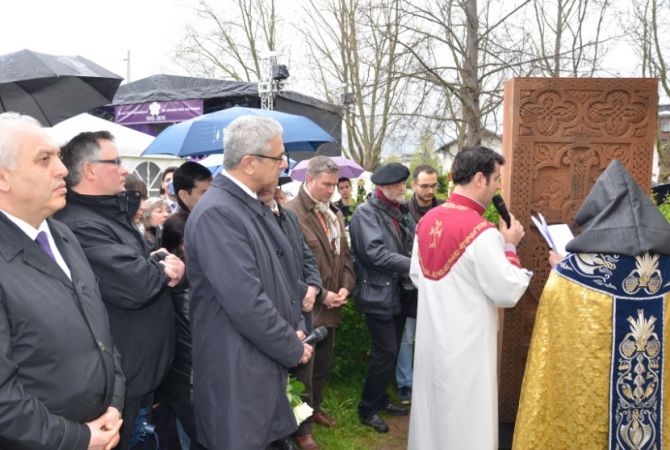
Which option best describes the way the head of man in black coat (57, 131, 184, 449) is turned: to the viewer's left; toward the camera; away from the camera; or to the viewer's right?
to the viewer's right

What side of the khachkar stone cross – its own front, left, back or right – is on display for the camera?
front

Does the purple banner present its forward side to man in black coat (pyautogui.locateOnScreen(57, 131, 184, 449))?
yes

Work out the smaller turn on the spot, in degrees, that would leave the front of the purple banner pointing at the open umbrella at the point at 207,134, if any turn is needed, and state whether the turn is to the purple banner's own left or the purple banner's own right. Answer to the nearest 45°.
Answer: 0° — it already faces it

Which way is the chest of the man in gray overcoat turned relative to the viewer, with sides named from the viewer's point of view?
facing to the right of the viewer

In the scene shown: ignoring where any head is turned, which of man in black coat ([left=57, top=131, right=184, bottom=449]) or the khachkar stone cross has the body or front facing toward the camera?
the khachkar stone cross

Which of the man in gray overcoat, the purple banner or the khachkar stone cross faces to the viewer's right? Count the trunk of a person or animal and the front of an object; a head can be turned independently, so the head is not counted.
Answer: the man in gray overcoat

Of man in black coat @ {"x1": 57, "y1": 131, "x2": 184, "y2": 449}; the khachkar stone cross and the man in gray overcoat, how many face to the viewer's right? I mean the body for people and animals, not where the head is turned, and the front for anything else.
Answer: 2

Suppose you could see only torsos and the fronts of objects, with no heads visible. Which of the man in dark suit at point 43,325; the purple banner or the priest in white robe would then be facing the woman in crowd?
the purple banner

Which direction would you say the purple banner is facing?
toward the camera

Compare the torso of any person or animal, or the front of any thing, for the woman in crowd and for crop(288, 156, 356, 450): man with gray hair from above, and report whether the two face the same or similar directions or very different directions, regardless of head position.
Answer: same or similar directions

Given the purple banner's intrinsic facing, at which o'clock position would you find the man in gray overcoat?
The man in gray overcoat is roughly at 12 o'clock from the purple banner.

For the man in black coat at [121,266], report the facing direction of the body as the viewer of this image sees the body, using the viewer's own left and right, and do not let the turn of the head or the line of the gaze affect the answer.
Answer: facing to the right of the viewer

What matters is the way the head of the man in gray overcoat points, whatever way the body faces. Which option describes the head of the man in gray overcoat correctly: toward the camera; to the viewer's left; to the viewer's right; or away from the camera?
to the viewer's right

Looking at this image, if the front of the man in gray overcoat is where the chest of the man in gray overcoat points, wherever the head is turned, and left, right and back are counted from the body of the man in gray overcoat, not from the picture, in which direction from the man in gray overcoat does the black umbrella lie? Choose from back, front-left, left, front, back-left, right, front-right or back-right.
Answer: back-left
